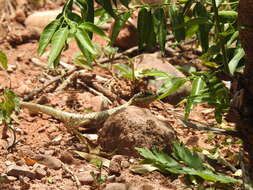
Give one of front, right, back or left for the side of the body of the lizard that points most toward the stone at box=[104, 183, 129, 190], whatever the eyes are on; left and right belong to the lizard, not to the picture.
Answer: right

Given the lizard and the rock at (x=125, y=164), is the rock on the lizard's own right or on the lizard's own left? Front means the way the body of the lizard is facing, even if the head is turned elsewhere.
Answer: on the lizard's own right

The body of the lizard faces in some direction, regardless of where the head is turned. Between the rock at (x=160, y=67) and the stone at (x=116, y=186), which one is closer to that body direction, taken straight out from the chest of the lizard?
the rock

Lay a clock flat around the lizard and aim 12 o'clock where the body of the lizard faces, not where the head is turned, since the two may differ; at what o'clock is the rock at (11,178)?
The rock is roughly at 4 o'clock from the lizard.

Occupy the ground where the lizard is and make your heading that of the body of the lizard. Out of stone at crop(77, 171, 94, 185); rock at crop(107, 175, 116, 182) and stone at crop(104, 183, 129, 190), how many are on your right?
3

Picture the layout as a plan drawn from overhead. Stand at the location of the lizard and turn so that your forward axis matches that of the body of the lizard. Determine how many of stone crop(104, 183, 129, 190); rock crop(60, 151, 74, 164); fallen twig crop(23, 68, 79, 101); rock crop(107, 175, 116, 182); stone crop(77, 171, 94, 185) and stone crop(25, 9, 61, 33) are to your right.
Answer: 4

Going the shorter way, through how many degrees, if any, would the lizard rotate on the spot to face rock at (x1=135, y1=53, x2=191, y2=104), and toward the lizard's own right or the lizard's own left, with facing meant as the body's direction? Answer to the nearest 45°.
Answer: approximately 45° to the lizard's own left

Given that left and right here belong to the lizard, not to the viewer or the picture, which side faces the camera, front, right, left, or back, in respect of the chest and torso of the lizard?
right

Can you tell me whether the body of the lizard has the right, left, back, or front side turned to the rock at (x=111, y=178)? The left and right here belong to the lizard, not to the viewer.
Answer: right

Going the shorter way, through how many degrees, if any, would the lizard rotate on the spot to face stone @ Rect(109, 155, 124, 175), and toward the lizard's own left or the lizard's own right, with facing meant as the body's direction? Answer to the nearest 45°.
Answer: approximately 90° to the lizard's own right

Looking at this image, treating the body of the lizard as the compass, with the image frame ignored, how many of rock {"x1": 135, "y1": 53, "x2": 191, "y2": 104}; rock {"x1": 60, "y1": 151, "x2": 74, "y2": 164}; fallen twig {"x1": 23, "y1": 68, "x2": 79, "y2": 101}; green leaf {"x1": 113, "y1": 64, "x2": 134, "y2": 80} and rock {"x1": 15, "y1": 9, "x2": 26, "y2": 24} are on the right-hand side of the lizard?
1
